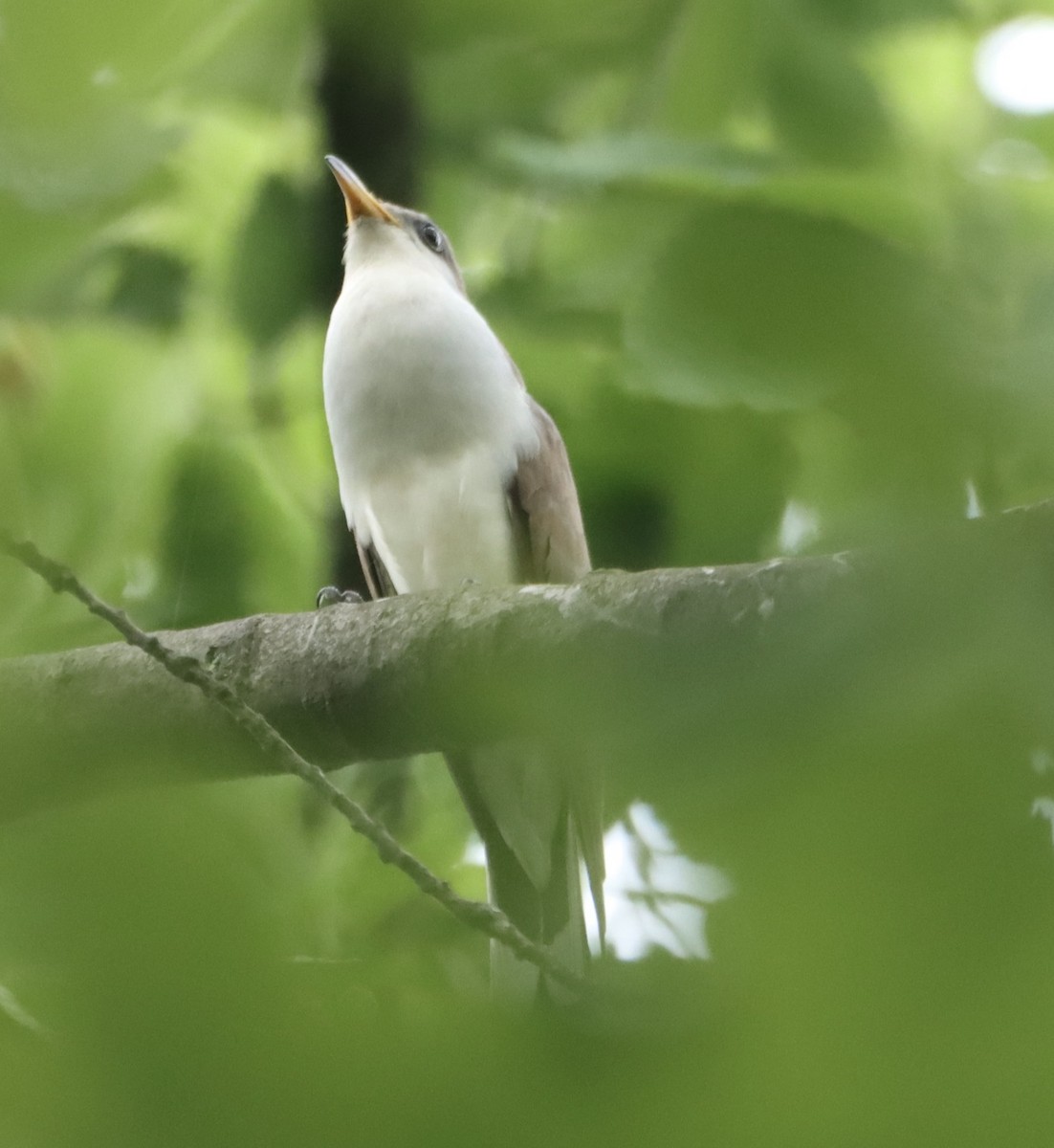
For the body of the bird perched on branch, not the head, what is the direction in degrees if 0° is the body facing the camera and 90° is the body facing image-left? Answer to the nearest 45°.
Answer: approximately 45°

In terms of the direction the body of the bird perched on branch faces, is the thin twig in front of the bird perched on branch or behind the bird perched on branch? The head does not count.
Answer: in front
